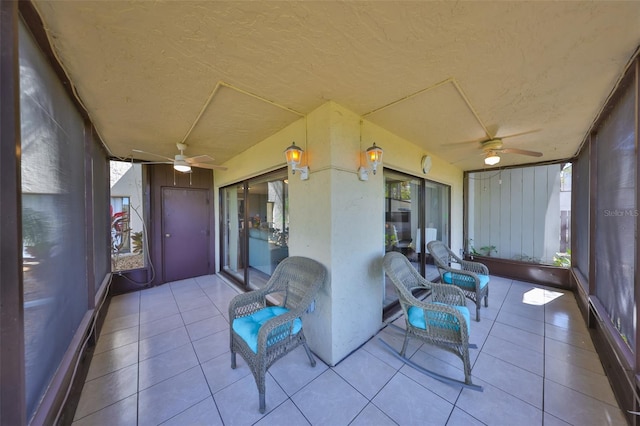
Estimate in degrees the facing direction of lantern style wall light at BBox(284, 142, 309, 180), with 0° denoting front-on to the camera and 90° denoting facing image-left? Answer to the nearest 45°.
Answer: approximately 45°

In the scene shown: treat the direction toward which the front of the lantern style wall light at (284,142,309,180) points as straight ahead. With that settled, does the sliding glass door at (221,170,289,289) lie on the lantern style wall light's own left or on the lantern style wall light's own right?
on the lantern style wall light's own right

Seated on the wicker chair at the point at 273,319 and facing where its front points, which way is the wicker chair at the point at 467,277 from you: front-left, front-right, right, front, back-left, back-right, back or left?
back-left

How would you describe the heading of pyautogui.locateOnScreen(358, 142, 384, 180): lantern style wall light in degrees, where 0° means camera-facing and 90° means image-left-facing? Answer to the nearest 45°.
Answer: approximately 315°

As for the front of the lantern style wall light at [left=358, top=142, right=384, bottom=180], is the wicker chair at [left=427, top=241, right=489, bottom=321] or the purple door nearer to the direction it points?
the wicker chair
